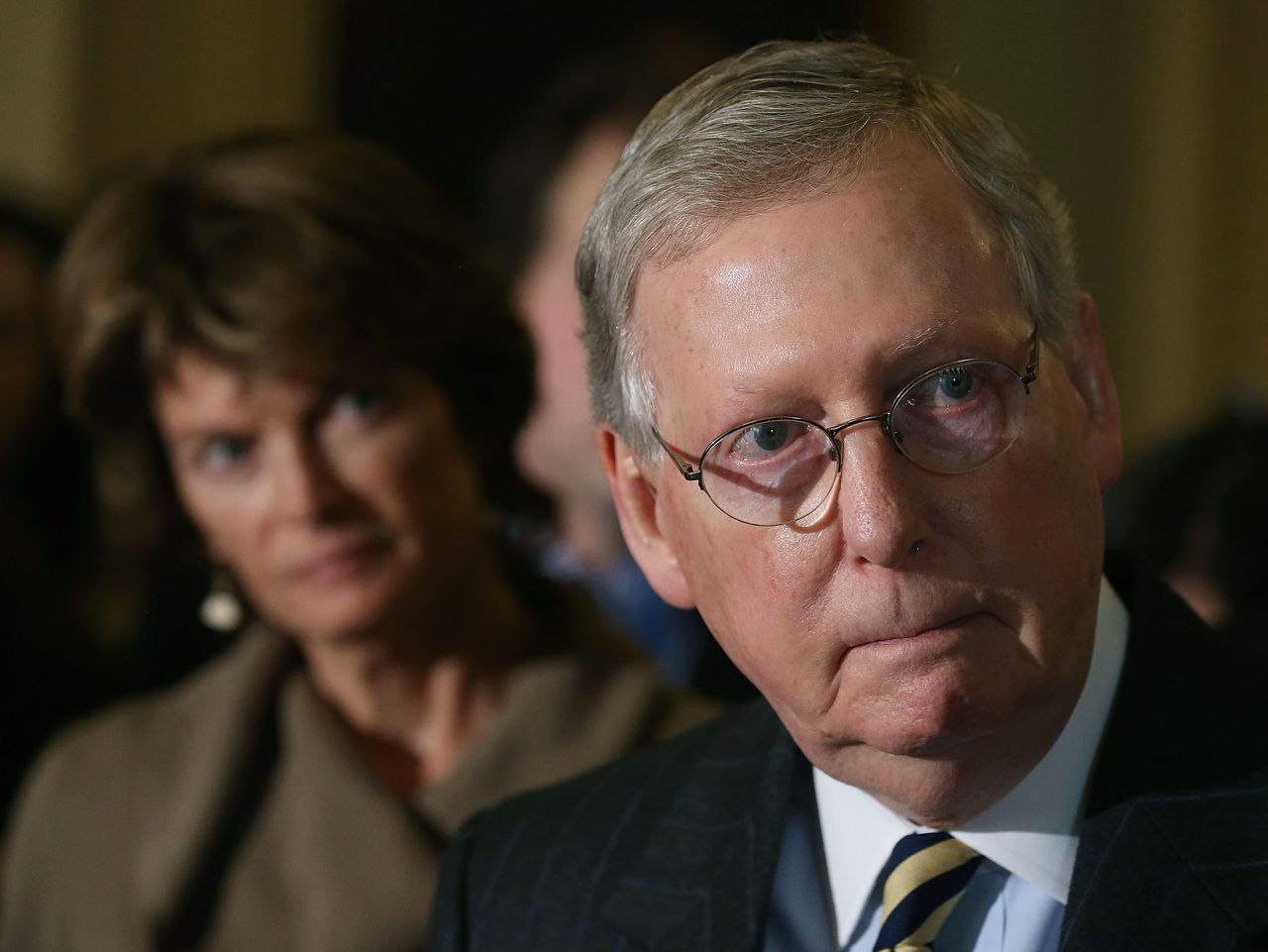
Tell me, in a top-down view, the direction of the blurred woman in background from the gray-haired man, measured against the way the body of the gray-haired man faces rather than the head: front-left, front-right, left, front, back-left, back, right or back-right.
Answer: back-right

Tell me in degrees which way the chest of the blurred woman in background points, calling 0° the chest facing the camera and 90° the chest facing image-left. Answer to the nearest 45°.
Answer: approximately 0°

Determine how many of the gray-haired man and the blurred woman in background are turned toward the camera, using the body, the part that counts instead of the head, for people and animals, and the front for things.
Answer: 2

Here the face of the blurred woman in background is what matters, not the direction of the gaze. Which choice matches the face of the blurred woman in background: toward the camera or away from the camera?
toward the camera

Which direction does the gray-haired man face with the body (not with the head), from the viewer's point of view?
toward the camera

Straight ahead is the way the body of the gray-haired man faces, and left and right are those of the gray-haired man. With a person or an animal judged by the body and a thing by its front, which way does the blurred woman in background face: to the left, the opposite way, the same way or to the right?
the same way

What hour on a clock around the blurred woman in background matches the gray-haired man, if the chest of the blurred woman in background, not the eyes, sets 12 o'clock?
The gray-haired man is roughly at 11 o'clock from the blurred woman in background.
